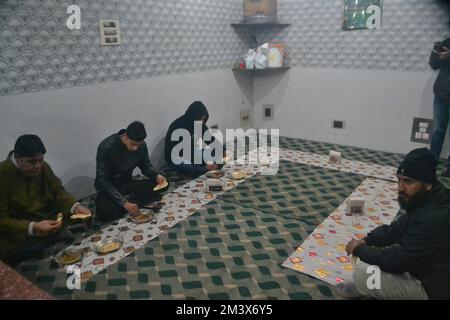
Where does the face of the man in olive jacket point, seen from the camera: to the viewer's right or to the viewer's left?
to the viewer's right

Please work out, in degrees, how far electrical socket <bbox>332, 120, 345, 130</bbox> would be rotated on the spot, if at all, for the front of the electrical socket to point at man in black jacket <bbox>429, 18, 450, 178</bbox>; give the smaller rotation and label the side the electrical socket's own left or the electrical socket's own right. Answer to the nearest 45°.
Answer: approximately 45° to the electrical socket's own left

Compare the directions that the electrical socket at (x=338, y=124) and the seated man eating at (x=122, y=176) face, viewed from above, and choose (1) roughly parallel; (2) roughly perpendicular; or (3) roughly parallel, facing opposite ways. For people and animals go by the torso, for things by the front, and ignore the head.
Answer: roughly perpendicular

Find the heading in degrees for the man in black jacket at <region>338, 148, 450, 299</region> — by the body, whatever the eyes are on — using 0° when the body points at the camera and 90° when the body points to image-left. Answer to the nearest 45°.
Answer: approximately 90°

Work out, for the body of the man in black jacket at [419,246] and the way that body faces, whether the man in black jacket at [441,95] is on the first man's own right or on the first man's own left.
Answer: on the first man's own right

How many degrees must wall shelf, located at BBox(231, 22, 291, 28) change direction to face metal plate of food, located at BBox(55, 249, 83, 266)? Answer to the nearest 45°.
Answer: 0° — it already faces it

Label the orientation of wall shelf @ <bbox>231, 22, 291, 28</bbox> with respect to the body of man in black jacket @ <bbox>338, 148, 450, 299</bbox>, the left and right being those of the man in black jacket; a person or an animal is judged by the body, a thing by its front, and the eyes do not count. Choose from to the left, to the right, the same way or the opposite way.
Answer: to the left

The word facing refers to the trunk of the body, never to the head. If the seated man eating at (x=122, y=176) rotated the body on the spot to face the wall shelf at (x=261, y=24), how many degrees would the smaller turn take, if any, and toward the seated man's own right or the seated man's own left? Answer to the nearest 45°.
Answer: approximately 90° to the seated man's own left

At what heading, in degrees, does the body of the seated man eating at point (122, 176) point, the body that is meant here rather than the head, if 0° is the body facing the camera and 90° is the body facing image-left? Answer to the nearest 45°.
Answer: approximately 315°

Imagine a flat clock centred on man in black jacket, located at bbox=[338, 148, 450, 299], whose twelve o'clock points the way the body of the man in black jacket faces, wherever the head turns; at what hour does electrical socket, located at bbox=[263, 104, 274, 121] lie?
The electrical socket is roughly at 2 o'clock from the man in black jacket.

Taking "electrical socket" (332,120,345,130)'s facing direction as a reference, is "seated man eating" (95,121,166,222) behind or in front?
in front
